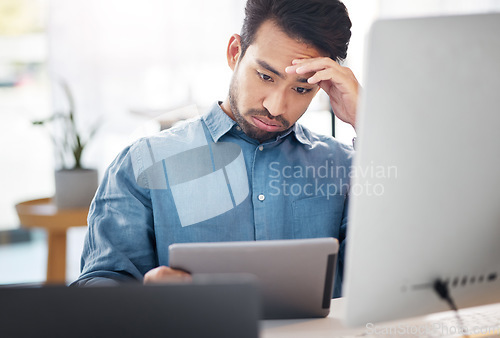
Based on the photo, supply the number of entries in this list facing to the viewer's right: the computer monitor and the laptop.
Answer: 0

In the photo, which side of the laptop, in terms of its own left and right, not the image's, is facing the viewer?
back

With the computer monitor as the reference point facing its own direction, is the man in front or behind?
in front

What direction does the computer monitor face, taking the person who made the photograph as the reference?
facing away from the viewer and to the left of the viewer
